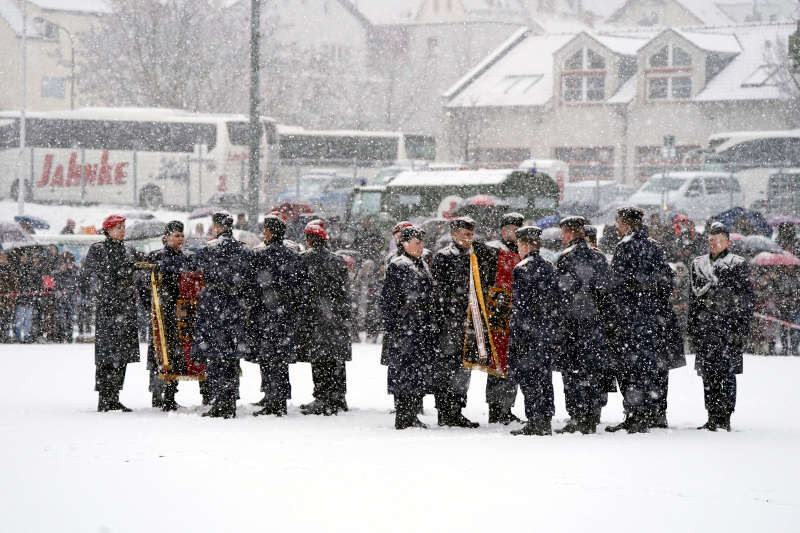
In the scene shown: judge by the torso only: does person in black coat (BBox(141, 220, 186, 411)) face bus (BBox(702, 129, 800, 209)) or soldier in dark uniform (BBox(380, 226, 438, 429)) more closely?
the soldier in dark uniform

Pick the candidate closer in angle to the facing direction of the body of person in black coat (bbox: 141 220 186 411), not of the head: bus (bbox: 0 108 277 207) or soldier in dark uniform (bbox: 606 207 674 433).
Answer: the soldier in dark uniform

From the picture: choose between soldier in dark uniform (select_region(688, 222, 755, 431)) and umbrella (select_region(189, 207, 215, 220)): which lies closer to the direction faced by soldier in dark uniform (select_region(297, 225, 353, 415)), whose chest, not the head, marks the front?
the umbrella
